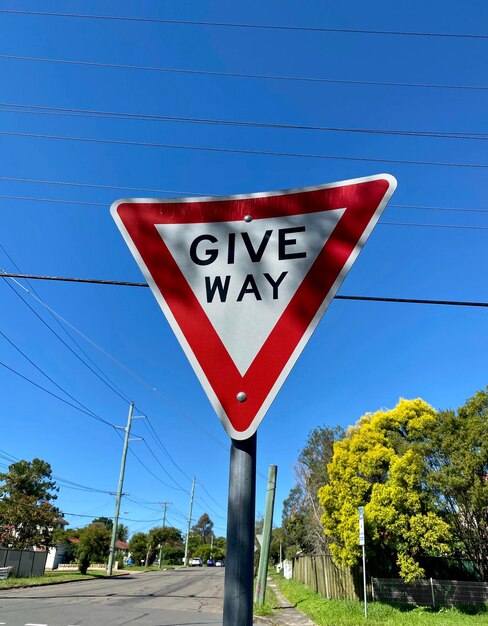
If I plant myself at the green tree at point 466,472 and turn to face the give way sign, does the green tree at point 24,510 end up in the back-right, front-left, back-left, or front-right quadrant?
back-right

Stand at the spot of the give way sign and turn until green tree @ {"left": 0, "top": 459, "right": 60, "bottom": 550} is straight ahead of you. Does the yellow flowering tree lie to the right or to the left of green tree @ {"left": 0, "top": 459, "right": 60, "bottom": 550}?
right

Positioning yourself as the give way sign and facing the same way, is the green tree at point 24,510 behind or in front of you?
behind

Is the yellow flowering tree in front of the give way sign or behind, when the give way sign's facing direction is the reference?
behind

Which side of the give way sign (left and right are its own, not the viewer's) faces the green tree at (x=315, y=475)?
back

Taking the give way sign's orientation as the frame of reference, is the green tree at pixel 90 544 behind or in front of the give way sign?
behind

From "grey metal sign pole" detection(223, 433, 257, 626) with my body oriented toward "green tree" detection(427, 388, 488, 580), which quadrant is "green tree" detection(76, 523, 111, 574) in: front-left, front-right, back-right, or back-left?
front-left

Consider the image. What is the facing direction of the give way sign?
toward the camera

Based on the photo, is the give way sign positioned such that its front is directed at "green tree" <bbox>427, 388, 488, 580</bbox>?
no

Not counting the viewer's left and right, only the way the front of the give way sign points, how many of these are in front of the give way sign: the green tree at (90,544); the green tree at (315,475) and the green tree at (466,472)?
0
